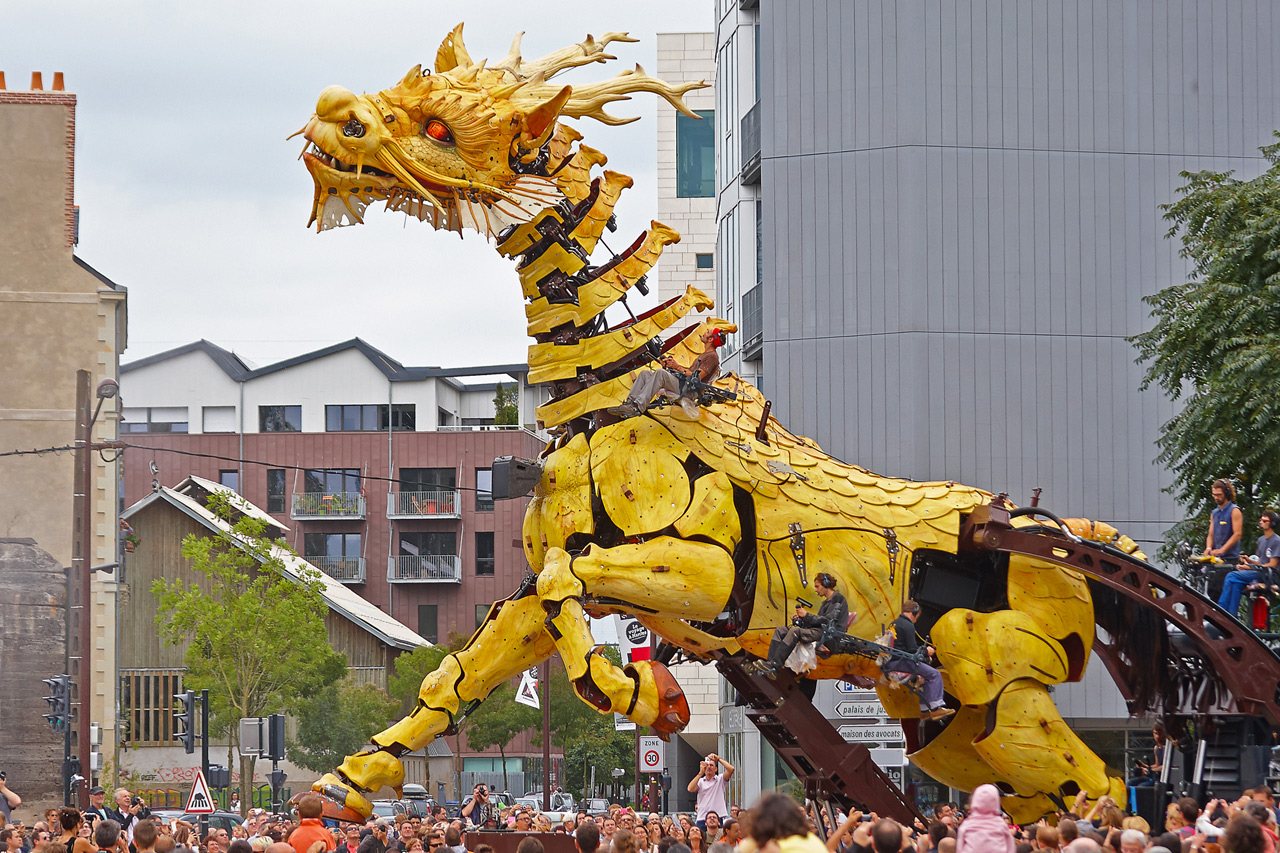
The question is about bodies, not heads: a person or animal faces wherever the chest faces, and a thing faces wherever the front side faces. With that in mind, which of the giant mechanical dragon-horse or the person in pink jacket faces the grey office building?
the person in pink jacket

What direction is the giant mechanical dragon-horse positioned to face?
to the viewer's left

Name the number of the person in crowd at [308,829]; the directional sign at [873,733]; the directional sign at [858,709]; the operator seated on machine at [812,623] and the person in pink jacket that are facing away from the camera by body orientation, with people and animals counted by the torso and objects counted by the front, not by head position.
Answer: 2

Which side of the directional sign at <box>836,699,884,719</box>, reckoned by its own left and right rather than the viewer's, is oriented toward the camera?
front

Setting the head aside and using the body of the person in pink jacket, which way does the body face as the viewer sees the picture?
away from the camera

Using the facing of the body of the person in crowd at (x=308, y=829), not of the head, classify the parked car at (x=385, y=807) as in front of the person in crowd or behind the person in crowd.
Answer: in front

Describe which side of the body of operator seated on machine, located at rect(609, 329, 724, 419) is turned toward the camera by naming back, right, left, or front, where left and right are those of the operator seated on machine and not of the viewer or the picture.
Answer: left

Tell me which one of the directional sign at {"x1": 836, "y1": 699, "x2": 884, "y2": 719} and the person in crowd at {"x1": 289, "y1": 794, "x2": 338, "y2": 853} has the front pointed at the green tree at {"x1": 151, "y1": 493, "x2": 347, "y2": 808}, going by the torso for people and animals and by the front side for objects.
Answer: the person in crowd

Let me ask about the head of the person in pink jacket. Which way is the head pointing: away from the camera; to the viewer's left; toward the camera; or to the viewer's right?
away from the camera

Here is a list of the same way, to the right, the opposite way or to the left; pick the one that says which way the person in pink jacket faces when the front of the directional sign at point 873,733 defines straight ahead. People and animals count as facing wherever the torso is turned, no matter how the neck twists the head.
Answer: the opposite way

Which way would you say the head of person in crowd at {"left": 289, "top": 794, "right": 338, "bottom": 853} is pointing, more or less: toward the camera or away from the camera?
away from the camera

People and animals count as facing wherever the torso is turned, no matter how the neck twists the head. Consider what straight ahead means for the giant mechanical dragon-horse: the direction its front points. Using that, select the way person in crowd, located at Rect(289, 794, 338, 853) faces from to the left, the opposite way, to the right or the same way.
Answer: to the right

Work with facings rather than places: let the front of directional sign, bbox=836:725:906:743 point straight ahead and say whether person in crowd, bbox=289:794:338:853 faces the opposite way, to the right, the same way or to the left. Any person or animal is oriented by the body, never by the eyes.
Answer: the opposite way

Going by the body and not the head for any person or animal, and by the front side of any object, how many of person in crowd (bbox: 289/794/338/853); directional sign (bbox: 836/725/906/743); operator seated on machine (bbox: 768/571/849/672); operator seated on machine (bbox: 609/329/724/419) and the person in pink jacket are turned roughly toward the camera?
1

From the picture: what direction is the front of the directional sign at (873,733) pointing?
toward the camera
